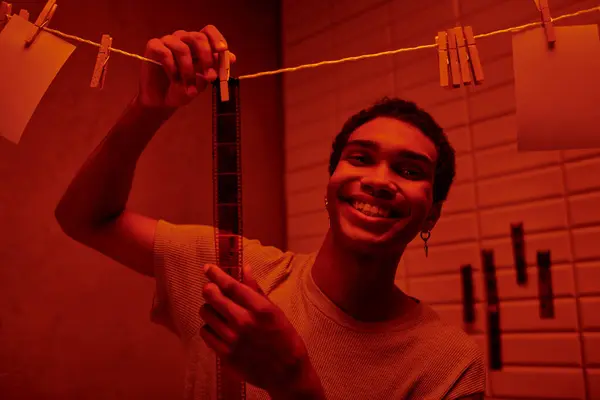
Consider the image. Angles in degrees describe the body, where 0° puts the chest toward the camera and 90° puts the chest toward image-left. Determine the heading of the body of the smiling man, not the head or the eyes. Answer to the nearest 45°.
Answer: approximately 0°
